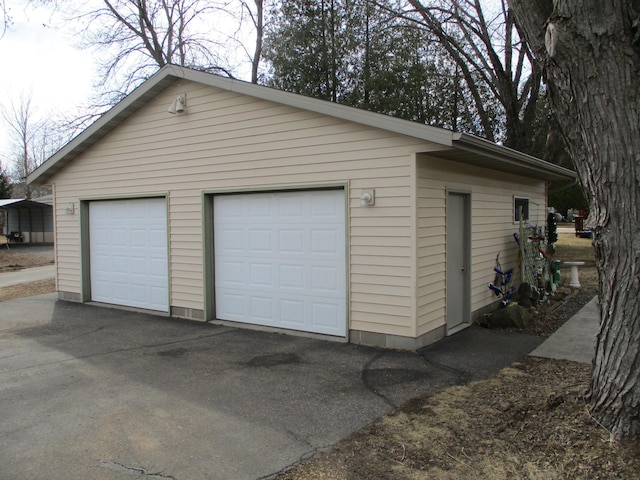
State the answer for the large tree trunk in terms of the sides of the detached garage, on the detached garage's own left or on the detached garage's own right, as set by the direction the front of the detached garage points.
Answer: on the detached garage's own left

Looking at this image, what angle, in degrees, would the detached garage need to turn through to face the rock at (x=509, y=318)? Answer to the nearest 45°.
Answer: approximately 135° to its left

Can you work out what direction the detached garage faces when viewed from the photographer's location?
facing the viewer and to the left of the viewer

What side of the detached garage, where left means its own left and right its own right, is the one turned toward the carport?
right

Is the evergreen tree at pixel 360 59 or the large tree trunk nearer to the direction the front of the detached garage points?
the large tree trunk

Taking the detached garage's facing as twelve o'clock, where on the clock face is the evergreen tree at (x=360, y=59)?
The evergreen tree is roughly at 5 o'clock from the detached garage.
